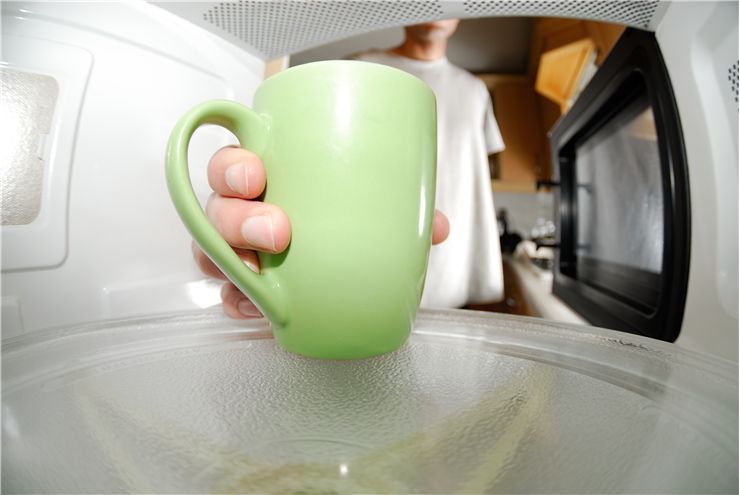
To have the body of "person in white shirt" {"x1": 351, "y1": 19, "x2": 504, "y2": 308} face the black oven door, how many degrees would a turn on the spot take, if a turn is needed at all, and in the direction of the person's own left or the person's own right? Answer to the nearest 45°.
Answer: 0° — they already face it

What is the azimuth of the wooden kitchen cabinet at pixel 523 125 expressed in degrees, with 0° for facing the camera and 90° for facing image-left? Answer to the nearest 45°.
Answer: approximately 45°

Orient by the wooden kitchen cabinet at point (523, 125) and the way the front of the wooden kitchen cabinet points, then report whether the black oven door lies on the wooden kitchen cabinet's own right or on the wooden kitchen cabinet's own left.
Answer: on the wooden kitchen cabinet's own left

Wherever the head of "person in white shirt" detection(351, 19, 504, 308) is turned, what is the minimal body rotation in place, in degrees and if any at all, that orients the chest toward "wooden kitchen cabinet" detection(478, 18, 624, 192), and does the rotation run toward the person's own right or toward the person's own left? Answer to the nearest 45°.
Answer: approximately 180°

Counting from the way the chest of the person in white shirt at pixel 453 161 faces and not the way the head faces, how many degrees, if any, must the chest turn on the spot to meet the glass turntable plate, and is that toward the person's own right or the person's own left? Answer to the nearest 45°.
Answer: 0° — they already face it
